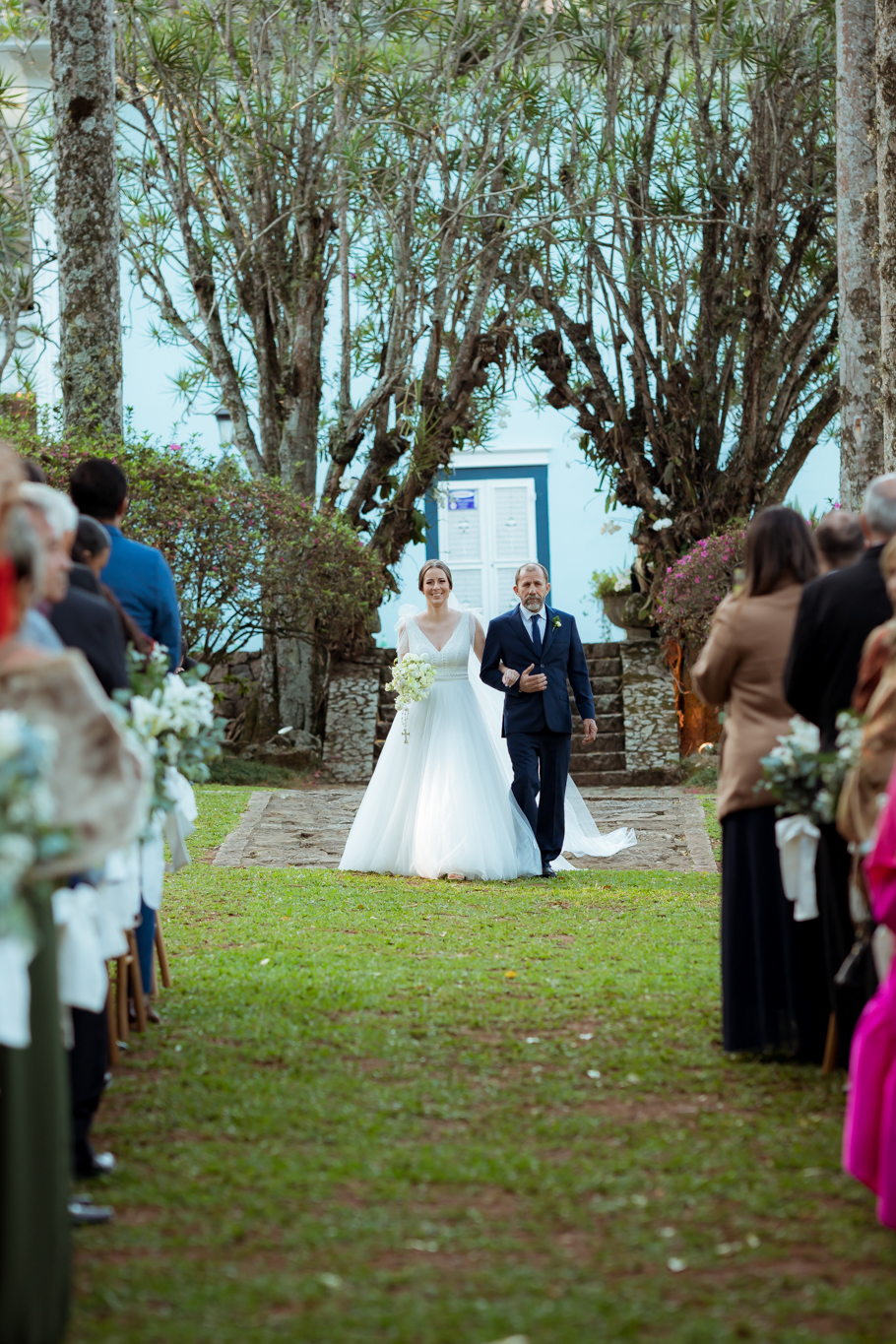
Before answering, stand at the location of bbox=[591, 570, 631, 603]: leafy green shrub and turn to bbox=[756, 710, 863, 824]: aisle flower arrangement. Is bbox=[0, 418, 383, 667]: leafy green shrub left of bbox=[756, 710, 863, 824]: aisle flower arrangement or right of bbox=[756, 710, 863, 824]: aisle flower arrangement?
right

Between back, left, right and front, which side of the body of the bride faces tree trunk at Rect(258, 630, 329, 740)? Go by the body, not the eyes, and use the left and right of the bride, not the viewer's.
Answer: back

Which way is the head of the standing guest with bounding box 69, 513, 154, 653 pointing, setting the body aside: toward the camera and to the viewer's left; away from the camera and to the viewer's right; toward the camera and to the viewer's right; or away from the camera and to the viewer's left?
away from the camera and to the viewer's right

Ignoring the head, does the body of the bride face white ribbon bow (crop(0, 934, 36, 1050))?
yes

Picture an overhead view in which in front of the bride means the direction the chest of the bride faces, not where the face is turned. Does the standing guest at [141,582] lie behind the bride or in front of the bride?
in front

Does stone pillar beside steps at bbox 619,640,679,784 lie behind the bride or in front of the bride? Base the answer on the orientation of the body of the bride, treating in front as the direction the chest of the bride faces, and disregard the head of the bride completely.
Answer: behind

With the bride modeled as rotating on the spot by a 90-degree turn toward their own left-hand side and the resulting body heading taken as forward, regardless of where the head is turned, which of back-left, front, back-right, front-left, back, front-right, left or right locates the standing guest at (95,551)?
right

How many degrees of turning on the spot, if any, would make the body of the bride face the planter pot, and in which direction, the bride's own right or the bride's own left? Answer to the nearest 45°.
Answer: approximately 180°

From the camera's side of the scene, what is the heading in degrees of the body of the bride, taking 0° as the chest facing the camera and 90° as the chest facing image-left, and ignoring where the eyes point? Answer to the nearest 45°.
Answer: approximately 0°

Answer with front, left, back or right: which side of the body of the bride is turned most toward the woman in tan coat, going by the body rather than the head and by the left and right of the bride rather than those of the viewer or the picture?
front

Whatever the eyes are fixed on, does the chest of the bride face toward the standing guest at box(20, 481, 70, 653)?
yes

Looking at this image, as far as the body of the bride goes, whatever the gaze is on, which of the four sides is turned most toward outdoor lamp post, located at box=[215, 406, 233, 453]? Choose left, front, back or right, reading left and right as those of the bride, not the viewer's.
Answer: back
